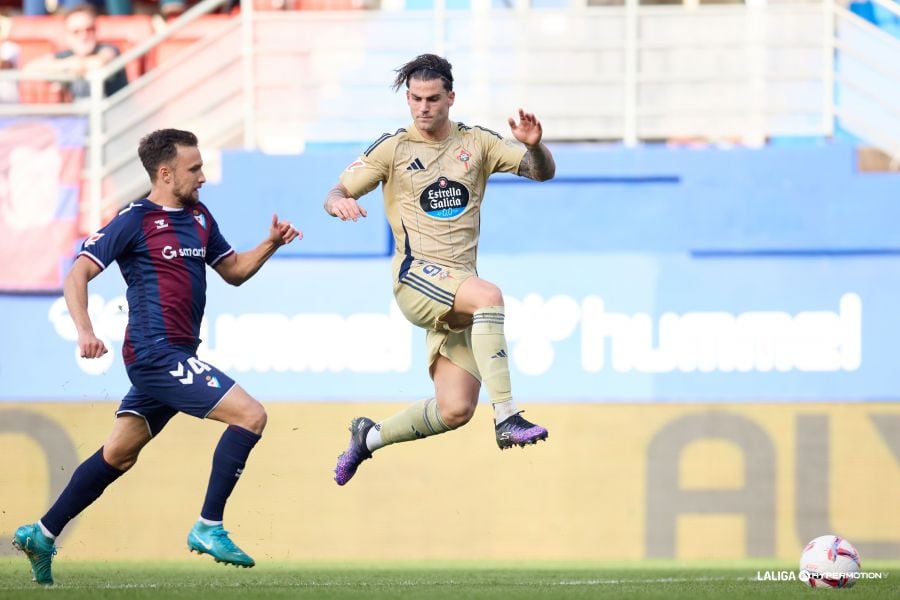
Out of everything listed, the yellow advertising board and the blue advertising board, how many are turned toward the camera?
2

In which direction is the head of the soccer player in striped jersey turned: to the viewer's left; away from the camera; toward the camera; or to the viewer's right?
to the viewer's right

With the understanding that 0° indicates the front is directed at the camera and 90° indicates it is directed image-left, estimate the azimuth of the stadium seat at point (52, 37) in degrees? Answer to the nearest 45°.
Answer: approximately 0°

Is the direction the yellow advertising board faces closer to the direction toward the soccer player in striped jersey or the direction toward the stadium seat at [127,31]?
the soccer player in striped jersey
